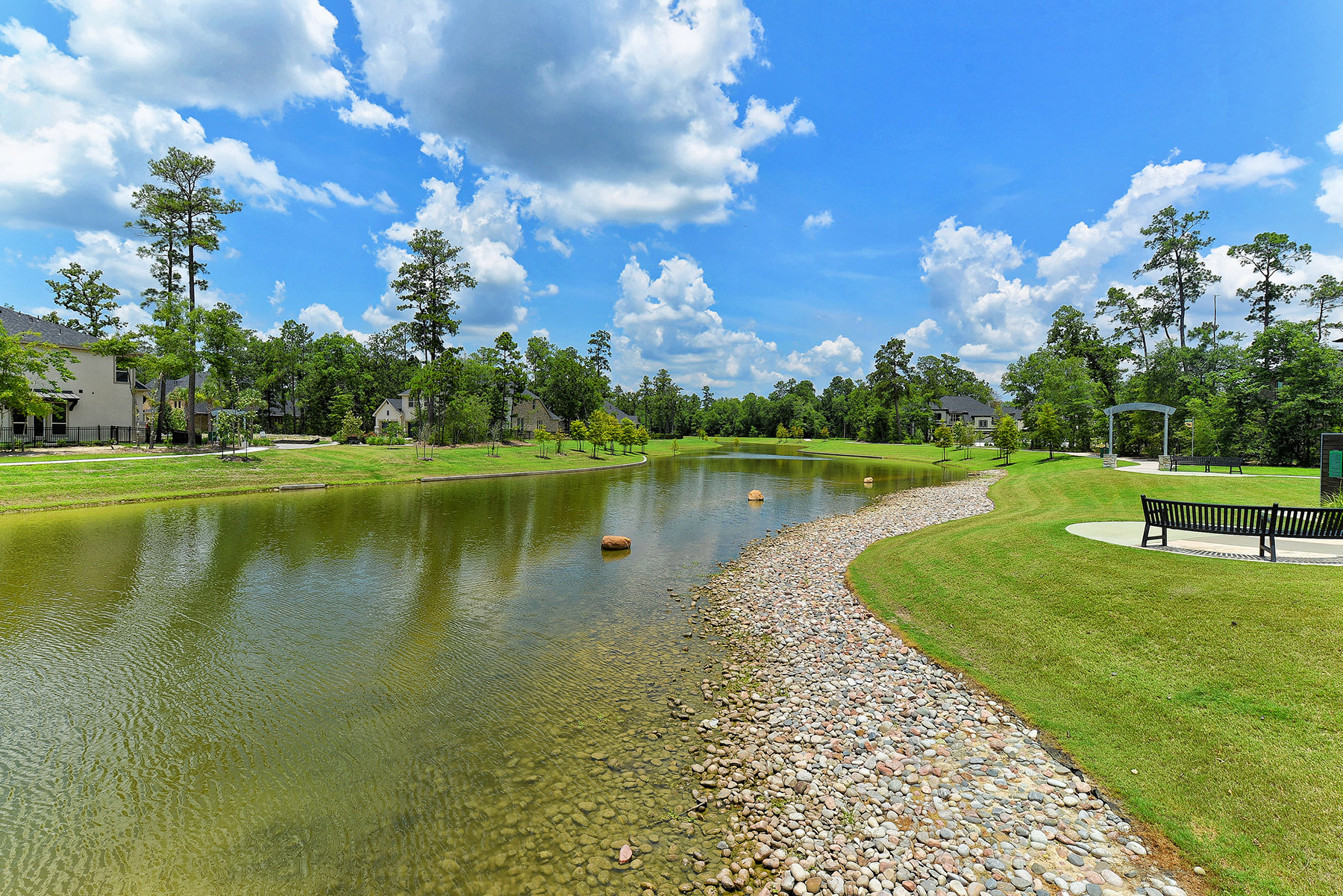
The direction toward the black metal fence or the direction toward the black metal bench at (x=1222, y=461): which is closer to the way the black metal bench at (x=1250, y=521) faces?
the black metal bench

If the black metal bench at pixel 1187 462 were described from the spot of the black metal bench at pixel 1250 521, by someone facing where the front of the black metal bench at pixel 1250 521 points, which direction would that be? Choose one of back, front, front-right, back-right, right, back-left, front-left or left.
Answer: front

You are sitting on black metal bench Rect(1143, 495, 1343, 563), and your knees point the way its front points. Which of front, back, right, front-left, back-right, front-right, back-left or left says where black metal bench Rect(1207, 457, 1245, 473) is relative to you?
front

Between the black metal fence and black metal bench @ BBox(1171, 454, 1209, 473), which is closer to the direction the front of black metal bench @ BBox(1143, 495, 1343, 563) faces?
the black metal bench

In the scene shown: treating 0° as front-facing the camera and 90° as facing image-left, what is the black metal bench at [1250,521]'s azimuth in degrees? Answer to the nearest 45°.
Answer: approximately 180°

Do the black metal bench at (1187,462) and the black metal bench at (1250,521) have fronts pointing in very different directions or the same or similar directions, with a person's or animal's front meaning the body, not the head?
same or similar directions
